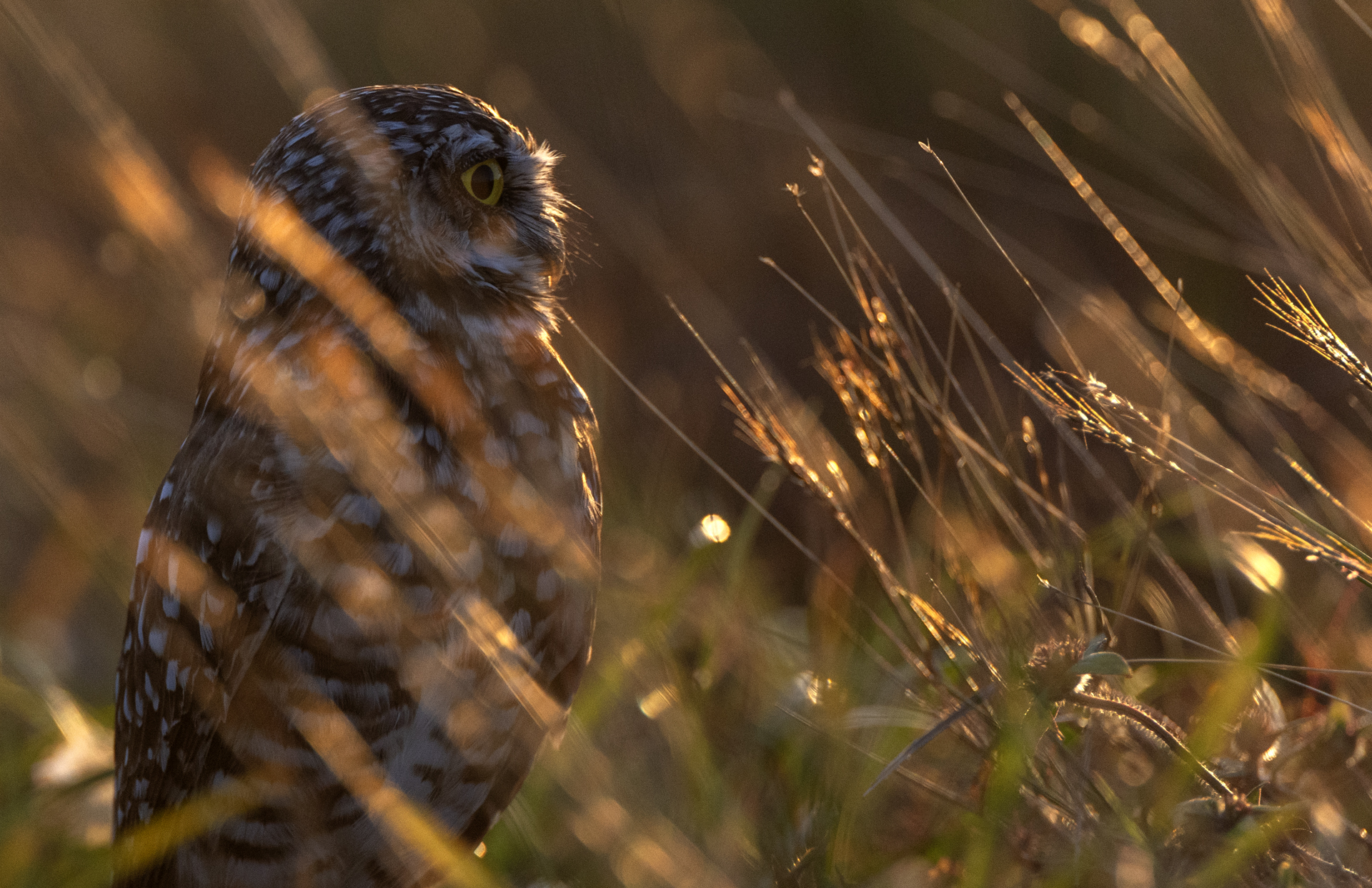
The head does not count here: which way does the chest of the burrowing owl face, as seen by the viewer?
to the viewer's right
